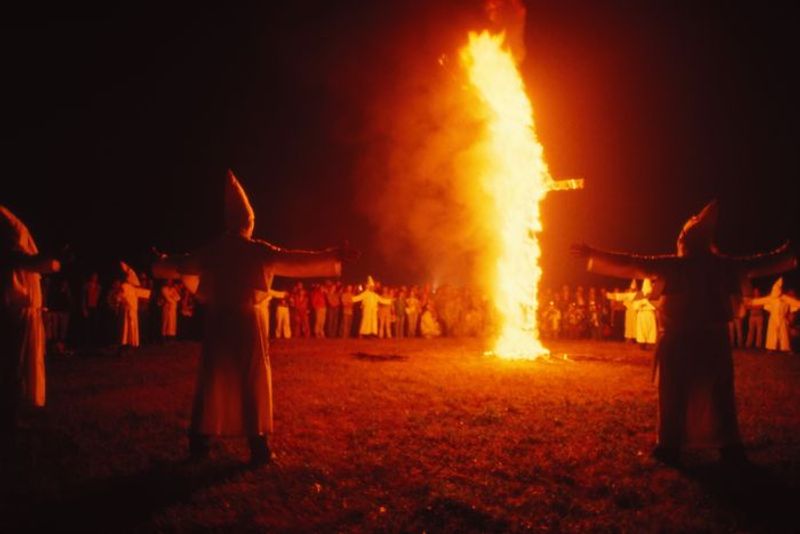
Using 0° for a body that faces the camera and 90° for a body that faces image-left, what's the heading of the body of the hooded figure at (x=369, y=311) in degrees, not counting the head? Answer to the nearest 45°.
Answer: approximately 0°

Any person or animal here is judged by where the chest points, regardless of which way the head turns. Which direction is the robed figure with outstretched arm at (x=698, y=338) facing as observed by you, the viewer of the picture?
facing away from the viewer

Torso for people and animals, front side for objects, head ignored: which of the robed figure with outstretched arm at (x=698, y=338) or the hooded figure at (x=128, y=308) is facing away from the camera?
the robed figure with outstretched arm

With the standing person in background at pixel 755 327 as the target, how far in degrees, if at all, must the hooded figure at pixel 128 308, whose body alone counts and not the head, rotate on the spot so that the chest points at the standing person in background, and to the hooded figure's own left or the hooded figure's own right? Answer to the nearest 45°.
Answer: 0° — they already face them

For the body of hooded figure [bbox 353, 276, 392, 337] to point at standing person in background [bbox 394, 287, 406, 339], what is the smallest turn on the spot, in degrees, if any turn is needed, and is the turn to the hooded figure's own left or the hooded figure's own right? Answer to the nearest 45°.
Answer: approximately 135° to the hooded figure's own left

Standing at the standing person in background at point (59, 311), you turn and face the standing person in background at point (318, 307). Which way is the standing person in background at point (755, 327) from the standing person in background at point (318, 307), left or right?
right
